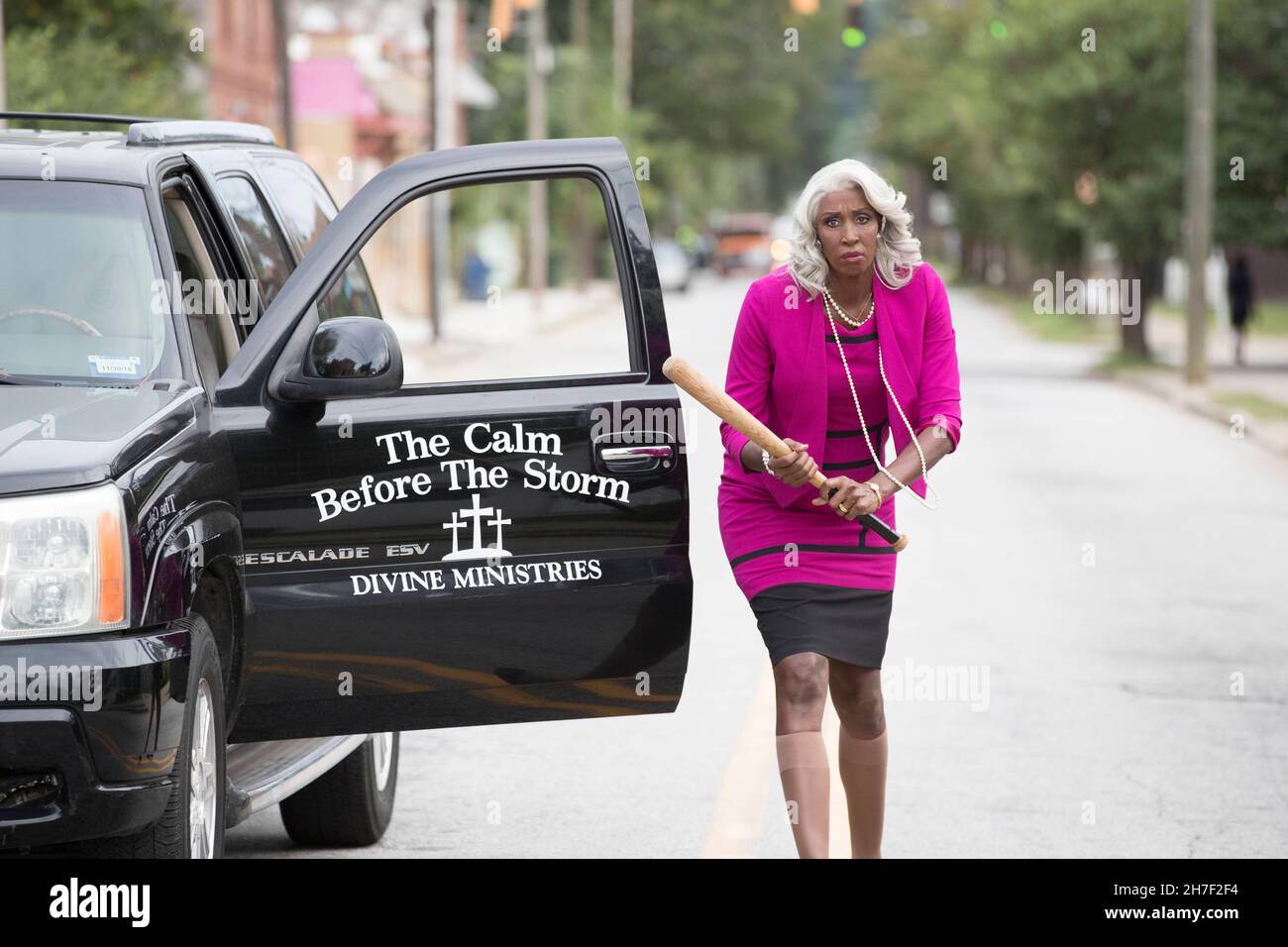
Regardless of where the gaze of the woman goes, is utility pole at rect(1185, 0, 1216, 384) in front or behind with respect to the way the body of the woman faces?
behind

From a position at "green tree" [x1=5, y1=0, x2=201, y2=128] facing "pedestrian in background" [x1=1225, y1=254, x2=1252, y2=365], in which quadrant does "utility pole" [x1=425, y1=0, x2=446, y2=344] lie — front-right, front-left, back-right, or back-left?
front-left

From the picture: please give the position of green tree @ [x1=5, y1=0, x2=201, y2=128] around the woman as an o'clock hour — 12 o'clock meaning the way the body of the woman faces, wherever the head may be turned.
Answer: The green tree is roughly at 5 o'clock from the woman.

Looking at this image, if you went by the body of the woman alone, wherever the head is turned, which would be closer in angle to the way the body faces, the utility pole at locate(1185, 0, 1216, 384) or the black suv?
the black suv

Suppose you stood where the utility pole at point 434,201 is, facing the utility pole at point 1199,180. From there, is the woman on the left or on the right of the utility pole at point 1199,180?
right

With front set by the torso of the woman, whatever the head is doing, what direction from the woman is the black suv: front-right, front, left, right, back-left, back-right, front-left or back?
right

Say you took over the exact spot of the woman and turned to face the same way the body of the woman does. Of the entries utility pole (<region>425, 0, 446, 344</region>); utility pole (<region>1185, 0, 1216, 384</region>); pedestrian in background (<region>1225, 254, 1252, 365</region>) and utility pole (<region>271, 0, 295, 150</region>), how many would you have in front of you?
0

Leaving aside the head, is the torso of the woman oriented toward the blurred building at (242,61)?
no

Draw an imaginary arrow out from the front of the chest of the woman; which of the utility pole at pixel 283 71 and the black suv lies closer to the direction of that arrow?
the black suv

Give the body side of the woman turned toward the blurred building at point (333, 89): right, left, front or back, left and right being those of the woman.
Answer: back

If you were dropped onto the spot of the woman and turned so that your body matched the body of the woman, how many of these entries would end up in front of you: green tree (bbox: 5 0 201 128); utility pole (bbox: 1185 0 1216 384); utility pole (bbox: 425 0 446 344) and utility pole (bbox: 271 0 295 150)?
0

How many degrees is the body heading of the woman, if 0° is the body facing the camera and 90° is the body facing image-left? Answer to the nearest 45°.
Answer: approximately 0°

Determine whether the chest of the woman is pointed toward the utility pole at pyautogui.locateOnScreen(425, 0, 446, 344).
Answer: no

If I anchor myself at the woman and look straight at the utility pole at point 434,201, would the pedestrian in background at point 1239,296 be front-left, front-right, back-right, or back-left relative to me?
front-right

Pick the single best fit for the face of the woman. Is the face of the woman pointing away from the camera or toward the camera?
toward the camera

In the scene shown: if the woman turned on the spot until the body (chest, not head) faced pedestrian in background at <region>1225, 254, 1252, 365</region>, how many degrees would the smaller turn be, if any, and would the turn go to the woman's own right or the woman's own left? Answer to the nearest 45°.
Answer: approximately 180°

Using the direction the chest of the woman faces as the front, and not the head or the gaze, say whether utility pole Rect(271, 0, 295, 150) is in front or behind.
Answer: behind
